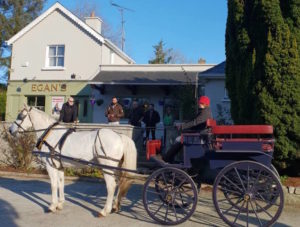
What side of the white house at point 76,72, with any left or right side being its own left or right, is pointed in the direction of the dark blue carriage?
front

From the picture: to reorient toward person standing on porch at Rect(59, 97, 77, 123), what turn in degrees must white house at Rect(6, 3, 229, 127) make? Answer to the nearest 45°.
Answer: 0° — it already faces them

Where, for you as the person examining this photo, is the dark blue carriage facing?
facing to the left of the viewer

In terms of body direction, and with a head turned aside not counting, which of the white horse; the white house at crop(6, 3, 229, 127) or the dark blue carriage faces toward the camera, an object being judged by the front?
the white house

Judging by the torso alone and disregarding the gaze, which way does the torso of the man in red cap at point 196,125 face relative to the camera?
to the viewer's left

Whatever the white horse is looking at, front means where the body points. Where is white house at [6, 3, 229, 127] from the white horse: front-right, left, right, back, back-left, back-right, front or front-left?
right

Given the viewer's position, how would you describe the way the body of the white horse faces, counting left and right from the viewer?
facing to the left of the viewer

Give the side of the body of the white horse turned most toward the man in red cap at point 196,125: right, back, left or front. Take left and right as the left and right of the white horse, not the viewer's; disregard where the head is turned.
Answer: back

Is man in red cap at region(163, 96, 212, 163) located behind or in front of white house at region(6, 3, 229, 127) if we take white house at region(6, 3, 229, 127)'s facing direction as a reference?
in front

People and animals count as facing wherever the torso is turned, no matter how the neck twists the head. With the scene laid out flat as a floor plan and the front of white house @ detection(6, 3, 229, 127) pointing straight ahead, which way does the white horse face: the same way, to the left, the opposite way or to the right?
to the right

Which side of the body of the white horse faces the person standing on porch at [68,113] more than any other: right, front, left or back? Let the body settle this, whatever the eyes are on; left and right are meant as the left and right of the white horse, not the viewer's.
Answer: right

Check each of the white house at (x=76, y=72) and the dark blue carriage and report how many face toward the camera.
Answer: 1
